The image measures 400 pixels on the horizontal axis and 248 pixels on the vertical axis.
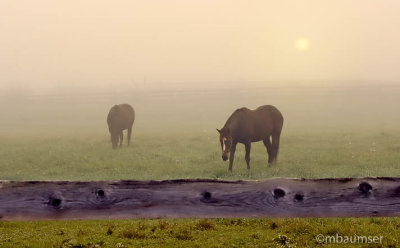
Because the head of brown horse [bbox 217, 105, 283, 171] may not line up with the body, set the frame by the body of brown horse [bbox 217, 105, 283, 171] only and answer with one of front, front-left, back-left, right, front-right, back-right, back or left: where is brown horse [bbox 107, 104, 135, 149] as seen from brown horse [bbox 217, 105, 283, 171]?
right

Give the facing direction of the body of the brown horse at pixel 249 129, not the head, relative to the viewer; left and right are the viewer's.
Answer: facing the viewer and to the left of the viewer

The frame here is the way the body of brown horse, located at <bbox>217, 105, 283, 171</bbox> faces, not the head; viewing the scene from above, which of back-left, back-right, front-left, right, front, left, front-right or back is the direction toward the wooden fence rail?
front-left

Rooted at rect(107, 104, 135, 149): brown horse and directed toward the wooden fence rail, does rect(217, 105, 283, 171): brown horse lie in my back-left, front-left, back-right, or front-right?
front-left

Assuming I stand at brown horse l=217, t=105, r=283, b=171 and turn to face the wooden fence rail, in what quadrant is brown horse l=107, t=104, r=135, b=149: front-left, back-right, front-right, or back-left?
back-right

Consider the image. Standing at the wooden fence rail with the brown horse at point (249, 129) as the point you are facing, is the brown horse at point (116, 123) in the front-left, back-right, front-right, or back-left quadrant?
front-left
